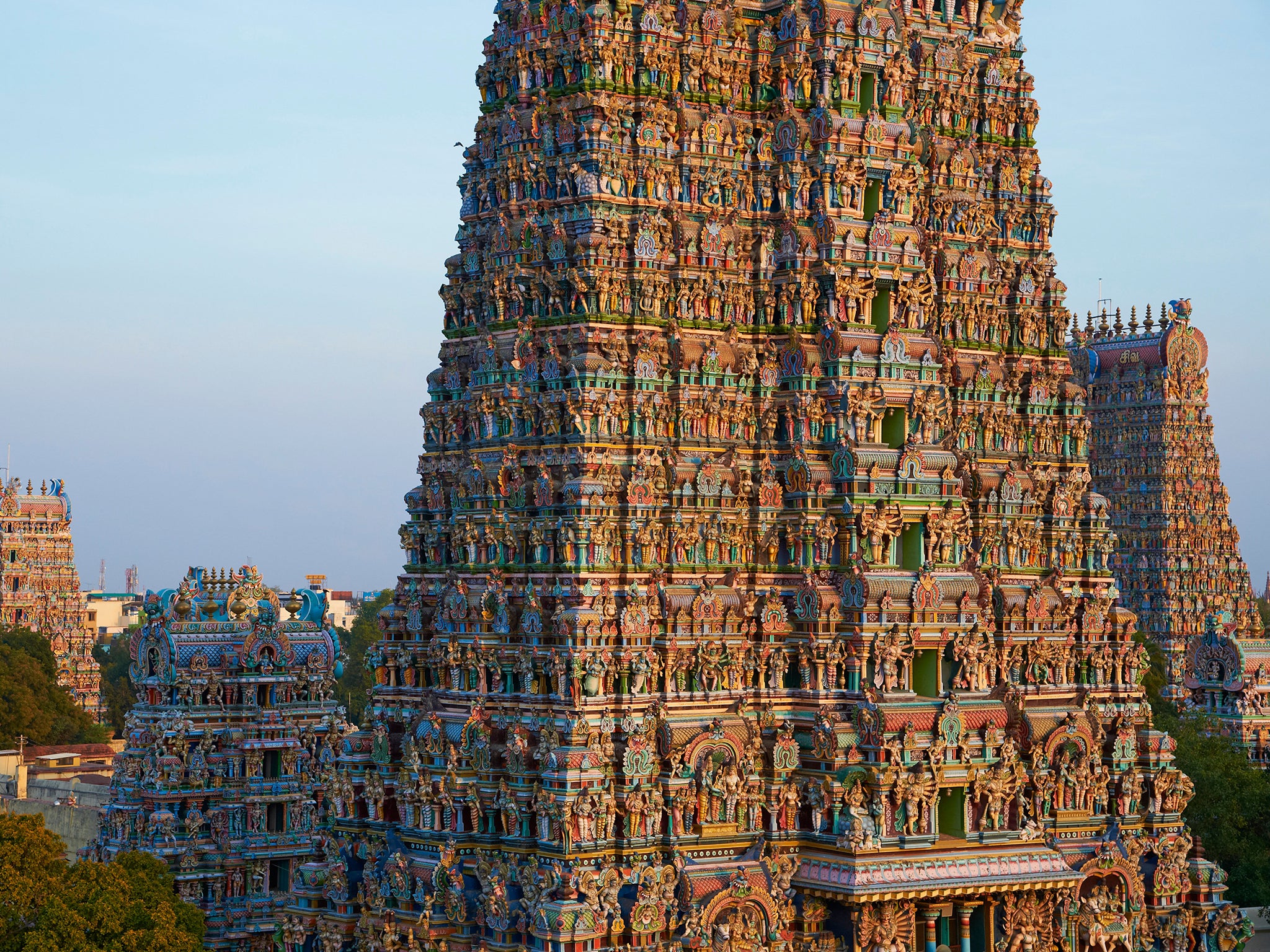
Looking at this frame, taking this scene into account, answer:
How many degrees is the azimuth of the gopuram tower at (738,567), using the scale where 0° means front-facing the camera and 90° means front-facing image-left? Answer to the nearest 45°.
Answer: approximately 315°

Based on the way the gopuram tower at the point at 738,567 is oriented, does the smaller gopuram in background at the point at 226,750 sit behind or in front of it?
behind

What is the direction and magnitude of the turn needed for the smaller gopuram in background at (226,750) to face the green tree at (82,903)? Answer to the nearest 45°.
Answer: approximately 45° to its right

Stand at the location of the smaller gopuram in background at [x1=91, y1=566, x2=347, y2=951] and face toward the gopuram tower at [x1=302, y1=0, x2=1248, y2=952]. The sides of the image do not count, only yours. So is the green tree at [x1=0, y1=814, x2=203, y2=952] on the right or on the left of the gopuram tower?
right

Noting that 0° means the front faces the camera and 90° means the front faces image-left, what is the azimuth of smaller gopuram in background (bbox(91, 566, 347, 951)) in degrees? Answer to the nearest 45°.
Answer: approximately 315°
